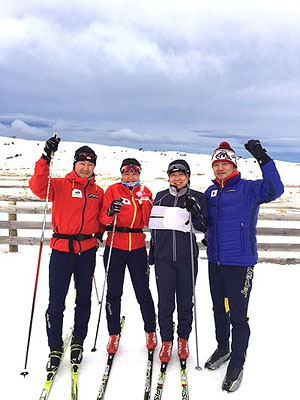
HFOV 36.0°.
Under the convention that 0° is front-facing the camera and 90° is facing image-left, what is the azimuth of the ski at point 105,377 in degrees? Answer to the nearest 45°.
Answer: approximately 0°

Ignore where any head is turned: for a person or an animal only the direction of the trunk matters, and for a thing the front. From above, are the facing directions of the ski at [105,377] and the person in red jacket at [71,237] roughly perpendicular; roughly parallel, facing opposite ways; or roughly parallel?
roughly parallel

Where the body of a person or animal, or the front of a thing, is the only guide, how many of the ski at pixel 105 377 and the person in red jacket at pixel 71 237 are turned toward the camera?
2

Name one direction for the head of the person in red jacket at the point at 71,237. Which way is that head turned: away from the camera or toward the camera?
toward the camera

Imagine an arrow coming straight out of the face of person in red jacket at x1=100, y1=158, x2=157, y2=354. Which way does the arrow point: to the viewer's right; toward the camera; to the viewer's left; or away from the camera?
toward the camera

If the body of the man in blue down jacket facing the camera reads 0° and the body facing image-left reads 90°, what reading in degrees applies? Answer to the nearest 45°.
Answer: approximately 45°

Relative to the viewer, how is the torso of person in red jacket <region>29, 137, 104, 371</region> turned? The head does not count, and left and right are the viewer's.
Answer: facing the viewer

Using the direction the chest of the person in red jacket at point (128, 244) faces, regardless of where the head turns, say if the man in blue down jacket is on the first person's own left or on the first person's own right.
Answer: on the first person's own left

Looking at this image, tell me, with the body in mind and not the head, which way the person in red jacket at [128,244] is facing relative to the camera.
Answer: toward the camera
